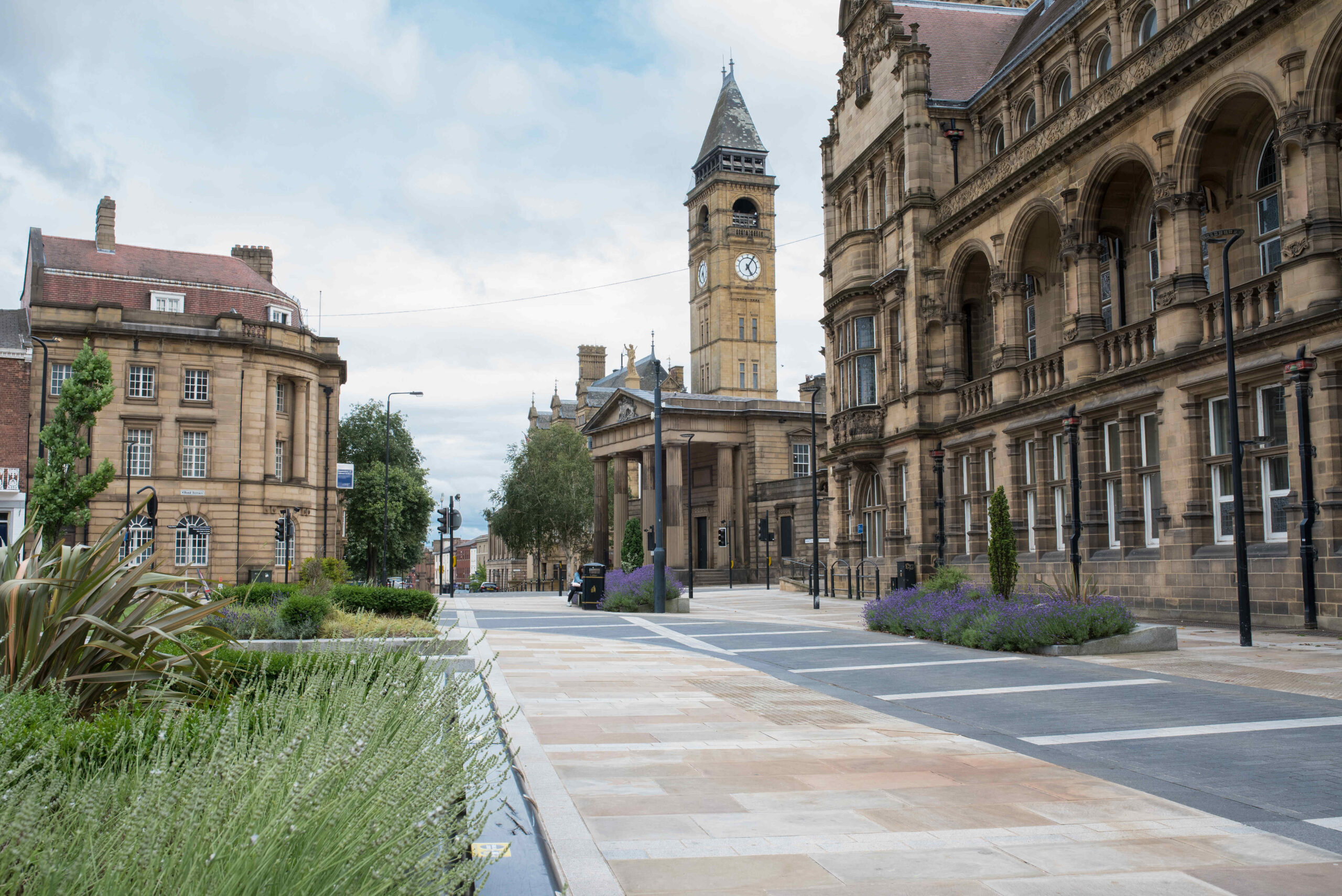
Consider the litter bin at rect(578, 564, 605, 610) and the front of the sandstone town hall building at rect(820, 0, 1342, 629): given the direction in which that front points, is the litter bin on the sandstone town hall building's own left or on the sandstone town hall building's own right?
on the sandstone town hall building's own right

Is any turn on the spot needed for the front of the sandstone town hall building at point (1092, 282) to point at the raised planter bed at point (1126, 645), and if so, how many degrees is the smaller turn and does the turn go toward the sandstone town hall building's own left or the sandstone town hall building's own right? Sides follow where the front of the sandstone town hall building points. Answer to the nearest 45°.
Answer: approximately 45° to the sandstone town hall building's own left

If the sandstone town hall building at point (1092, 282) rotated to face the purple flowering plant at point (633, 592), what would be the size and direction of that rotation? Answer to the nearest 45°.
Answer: approximately 45° to its right

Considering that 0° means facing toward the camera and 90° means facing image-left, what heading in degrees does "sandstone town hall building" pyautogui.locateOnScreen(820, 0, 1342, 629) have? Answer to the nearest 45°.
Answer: approximately 45°

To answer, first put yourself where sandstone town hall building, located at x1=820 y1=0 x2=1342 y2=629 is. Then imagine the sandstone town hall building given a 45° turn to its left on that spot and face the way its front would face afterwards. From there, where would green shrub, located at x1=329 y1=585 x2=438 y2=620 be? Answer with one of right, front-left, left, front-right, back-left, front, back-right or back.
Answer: front-right

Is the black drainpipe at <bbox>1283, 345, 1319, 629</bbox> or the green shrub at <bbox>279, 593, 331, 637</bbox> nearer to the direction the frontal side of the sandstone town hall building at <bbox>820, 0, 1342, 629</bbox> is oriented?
the green shrub

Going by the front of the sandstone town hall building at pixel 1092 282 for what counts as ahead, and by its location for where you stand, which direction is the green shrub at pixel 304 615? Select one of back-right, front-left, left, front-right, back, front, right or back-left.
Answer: front

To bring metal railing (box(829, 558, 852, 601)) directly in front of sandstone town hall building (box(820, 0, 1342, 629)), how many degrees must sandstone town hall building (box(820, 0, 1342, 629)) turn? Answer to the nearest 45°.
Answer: approximately 90° to its right

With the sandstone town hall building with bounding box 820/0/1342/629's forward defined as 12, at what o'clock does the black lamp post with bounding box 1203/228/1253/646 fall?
The black lamp post is roughly at 10 o'clock from the sandstone town hall building.

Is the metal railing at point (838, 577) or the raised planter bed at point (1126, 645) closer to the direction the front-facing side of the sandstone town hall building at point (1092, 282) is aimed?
the raised planter bed

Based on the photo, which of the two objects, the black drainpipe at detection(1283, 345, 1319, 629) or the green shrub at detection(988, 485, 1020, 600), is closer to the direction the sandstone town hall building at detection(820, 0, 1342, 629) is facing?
the green shrub
